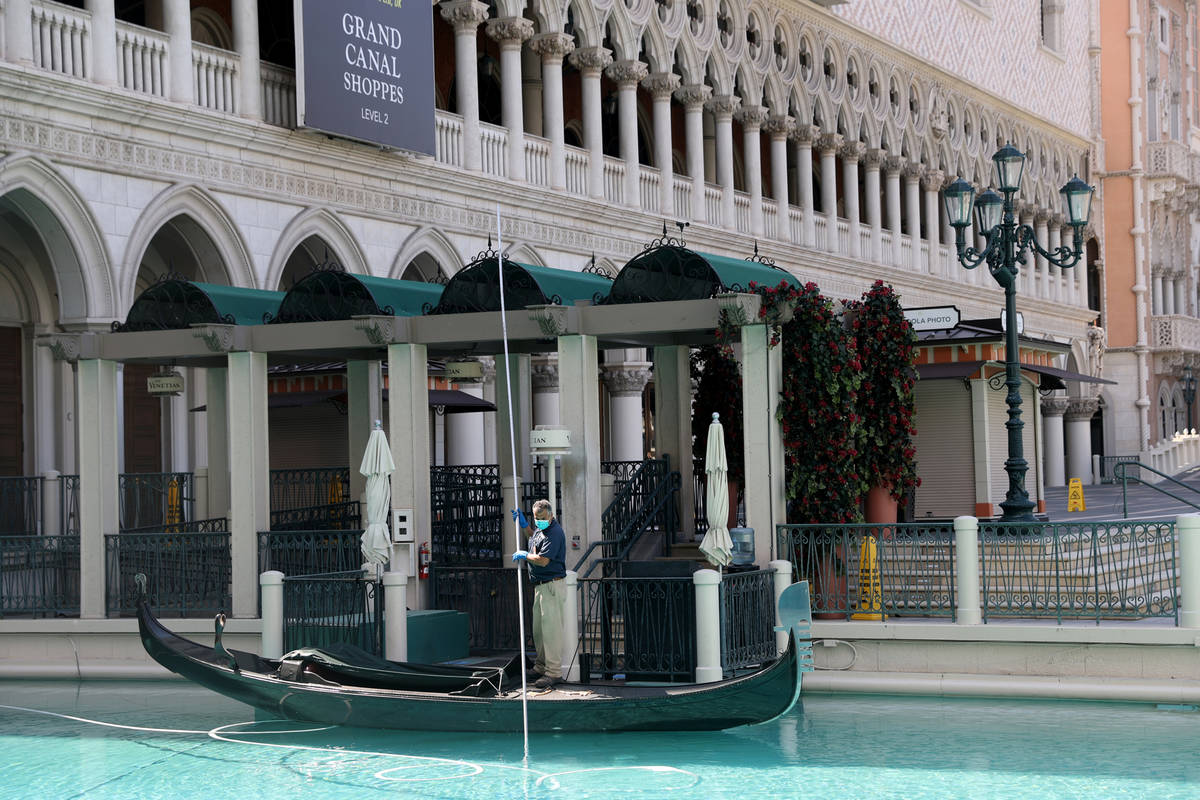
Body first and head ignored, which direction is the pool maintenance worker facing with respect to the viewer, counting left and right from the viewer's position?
facing the viewer and to the left of the viewer

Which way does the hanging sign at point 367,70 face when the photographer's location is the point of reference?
facing the viewer and to the right of the viewer

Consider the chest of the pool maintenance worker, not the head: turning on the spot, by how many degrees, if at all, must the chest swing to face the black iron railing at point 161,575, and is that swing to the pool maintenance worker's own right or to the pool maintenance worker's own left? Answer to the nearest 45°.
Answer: approximately 90° to the pool maintenance worker's own right

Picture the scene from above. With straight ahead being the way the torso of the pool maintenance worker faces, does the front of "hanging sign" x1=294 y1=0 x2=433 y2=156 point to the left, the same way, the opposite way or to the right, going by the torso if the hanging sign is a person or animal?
to the left

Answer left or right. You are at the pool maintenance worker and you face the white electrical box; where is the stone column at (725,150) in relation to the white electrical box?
right

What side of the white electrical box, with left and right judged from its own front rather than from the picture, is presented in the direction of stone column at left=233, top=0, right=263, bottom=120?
back

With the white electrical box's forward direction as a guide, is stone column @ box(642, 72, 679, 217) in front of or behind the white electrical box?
behind

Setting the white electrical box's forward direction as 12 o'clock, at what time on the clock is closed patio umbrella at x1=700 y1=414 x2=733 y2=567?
The closed patio umbrella is roughly at 10 o'clock from the white electrical box.

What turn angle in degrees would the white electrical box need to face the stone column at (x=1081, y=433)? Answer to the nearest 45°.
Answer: approximately 135° to its left

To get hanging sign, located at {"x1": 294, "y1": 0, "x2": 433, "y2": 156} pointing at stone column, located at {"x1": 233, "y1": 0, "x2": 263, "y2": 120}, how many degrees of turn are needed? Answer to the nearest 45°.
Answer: approximately 90° to its right

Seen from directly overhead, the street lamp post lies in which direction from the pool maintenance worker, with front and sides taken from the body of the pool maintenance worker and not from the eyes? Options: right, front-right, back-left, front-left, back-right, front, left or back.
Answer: back

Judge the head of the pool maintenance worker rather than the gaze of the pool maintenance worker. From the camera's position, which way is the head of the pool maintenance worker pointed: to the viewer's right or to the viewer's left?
to the viewer's left

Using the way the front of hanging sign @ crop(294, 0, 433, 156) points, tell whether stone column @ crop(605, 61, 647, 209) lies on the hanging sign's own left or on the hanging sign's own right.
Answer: on the hanging sign's own left

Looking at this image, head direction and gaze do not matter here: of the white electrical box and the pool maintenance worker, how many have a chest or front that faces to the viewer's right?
0
